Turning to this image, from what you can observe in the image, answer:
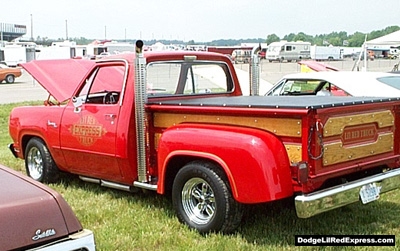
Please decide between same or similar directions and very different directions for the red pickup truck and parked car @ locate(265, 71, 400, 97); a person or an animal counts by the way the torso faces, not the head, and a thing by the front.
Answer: same or similar directions

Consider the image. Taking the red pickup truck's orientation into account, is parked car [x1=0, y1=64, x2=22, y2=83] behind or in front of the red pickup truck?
in front

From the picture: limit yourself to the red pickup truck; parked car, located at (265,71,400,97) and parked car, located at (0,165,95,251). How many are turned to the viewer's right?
0

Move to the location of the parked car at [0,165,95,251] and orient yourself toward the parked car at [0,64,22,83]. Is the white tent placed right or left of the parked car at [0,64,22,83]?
right

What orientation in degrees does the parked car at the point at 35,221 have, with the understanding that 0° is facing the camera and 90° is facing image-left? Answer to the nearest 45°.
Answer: approximately 135°

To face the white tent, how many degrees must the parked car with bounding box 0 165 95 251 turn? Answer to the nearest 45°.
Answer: approximately 90° to its right

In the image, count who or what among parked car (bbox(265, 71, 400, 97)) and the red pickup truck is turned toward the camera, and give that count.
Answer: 0

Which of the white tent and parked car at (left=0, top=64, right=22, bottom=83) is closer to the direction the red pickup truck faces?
the parked car

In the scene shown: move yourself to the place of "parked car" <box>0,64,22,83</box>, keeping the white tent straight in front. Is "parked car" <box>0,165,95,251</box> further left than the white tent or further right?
right

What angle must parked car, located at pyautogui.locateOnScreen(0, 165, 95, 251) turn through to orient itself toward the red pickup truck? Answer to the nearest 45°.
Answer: approximately 90° to its right

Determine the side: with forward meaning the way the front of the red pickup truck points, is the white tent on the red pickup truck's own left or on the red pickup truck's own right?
on the red pickup truck's own right
